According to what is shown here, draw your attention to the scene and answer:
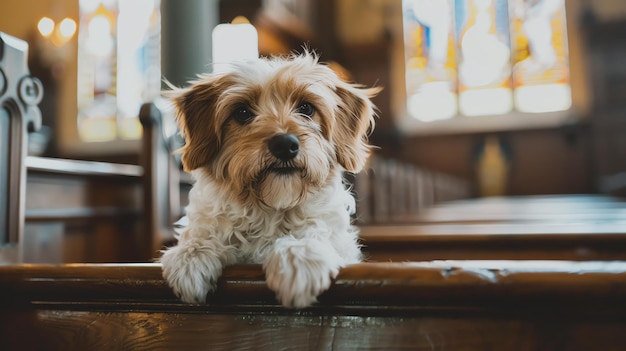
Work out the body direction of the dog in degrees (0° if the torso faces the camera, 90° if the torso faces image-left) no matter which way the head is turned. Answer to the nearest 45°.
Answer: approximately 0°
